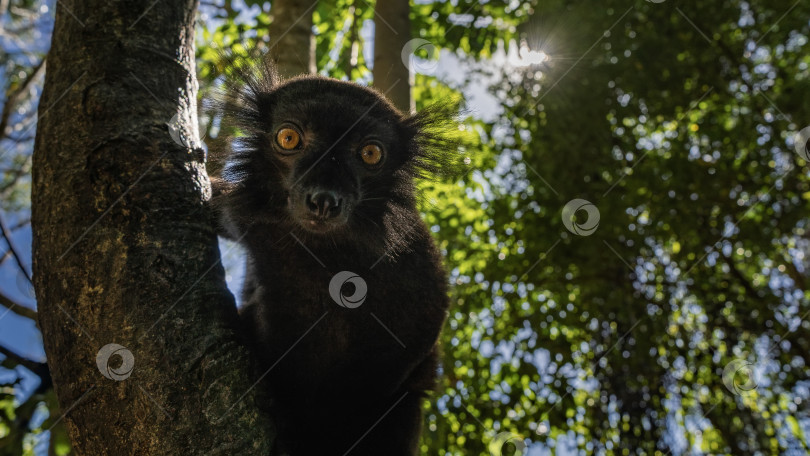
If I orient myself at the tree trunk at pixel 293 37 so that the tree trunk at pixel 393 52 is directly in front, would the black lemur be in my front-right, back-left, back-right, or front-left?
front-right

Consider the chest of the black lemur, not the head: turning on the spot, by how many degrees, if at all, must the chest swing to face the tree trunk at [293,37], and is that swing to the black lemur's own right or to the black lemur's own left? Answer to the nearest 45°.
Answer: approximately 135° to the black lemur's own right

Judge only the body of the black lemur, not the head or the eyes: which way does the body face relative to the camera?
toward the camera
